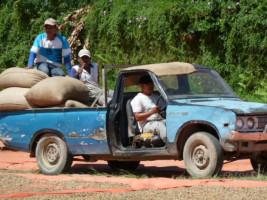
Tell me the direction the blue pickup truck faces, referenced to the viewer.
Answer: facing the viewer and to the right of the viewer

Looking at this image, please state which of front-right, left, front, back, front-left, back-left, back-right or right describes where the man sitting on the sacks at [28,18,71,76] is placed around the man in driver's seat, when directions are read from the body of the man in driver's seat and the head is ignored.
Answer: back

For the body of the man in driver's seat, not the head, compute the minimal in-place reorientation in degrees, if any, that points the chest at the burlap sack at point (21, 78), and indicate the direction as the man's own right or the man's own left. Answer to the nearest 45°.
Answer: approximately 180°

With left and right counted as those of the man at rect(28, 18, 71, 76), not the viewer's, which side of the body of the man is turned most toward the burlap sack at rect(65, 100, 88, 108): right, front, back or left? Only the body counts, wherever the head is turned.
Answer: front

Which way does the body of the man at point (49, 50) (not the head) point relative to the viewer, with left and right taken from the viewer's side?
facing the viewer

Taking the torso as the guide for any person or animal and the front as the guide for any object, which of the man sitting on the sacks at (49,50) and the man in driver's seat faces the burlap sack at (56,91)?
the man sitting on the sacks

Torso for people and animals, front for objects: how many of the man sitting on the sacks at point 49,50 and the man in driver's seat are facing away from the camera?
0

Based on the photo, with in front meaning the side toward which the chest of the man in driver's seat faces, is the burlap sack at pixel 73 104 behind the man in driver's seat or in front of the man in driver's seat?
behind

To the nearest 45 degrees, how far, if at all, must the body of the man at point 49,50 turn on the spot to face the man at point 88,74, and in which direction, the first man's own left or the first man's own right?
approximately 45° to the first man's own left

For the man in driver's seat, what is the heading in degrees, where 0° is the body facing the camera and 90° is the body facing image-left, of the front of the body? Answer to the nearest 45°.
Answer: approximately 315°
